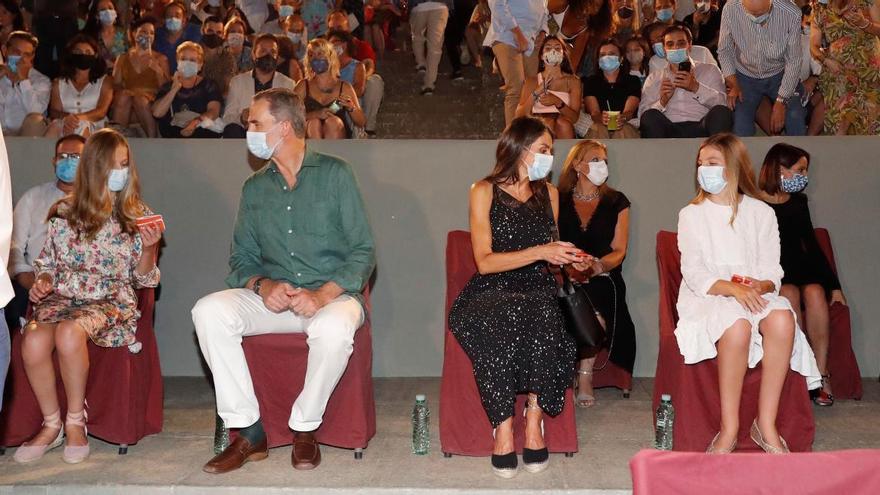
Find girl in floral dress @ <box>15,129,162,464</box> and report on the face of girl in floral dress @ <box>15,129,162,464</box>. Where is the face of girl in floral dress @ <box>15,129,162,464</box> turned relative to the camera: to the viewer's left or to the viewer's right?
to the viewer's right

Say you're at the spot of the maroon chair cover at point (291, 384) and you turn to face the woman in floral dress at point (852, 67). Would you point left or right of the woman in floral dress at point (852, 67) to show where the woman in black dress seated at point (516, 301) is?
right

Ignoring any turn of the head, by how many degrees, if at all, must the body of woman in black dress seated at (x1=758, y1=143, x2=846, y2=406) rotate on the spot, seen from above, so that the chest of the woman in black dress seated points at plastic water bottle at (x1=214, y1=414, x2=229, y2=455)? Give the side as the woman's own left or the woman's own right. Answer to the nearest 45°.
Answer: approximately 45° to the woman's own right

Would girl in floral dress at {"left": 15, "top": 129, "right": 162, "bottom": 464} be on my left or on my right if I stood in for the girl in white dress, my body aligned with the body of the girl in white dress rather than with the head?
on my right

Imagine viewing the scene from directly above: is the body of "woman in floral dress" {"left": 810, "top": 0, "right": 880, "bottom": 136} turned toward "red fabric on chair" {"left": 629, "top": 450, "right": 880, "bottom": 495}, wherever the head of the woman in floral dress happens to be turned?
yes

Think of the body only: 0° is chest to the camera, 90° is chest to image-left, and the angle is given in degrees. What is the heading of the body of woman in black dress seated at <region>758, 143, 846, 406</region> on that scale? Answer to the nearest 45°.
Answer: approximately 0°

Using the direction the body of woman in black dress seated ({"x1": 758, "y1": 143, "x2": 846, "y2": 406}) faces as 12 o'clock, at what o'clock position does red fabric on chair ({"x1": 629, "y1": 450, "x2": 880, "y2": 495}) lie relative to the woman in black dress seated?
The red fabric on chair is roughly at 12 o'clock from the woman in black dress seated.

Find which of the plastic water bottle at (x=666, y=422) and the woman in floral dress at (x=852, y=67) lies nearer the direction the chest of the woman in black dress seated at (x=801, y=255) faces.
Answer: the plastic water bottle

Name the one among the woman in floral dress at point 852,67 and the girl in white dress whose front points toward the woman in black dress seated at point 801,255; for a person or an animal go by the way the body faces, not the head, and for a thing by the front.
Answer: the woman in floral dress

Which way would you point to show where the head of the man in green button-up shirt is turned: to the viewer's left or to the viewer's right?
to the viewer's left

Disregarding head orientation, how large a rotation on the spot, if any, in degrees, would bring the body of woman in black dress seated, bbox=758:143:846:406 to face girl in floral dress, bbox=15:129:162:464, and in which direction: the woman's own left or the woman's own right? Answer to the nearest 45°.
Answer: approximately 45° to the woman's own right
